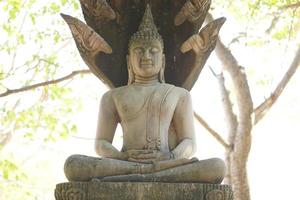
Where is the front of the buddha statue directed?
toward the camera
